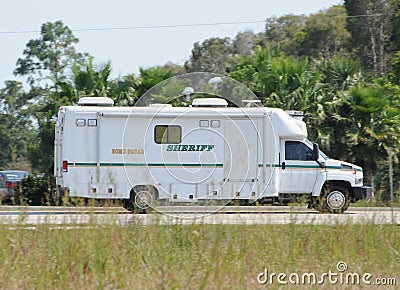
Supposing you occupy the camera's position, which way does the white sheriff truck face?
facing to the right of the viewer
